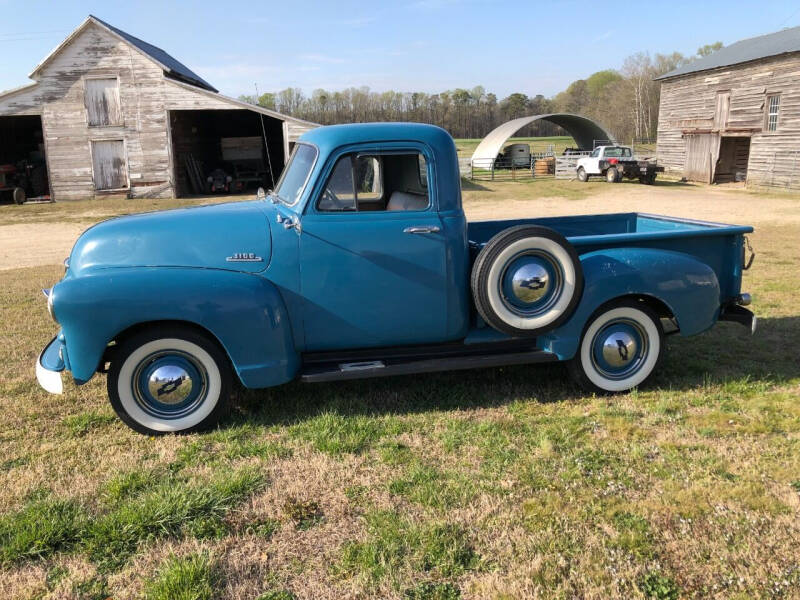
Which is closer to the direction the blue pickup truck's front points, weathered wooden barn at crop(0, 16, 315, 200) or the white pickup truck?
the weathered wooden barn

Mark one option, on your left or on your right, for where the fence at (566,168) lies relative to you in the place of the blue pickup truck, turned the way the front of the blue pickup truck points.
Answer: on your right

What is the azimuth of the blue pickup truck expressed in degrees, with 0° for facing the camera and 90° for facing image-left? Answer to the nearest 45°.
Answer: approximately 90°

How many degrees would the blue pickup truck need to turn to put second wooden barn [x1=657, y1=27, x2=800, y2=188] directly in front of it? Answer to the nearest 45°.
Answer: approximately 135° to its right

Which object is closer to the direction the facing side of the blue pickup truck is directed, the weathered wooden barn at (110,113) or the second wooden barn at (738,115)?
the weathered wooden barn

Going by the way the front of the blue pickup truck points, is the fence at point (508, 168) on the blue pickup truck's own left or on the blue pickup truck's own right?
on the blue pickup truck's own right
